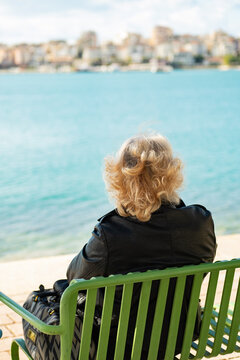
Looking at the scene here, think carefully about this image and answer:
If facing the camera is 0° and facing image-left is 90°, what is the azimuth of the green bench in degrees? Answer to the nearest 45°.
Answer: approximately 135°
